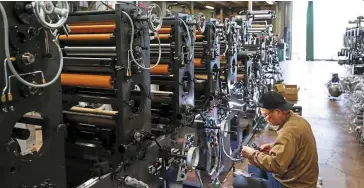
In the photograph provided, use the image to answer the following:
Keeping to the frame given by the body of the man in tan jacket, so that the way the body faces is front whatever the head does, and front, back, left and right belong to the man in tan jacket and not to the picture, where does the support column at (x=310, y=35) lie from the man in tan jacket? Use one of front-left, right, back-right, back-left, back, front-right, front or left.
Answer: right

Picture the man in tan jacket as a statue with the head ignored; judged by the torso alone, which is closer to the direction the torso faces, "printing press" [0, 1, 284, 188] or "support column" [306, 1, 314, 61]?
the printing press

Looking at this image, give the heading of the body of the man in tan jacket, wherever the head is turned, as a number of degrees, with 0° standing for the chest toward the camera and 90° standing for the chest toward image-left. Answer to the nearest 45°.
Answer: approximately 90°

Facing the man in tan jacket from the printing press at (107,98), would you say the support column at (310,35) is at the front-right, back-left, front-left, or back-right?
front-left
